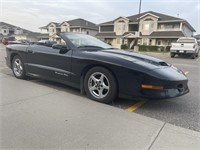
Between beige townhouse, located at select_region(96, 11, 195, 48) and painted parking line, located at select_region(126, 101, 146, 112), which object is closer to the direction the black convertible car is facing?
the painted parking line

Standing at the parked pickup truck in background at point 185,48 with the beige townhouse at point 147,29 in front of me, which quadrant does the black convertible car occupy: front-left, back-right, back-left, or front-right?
back-left

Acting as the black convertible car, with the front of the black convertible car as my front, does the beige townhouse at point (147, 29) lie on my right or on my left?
on my left

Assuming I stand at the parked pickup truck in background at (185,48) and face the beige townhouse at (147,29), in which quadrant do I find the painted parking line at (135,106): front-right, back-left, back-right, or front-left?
back-left

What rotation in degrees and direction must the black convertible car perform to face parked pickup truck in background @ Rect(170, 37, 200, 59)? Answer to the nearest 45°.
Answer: approximately 90° to its left

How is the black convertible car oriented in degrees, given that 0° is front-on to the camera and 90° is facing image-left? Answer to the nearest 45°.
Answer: approximately 315°
